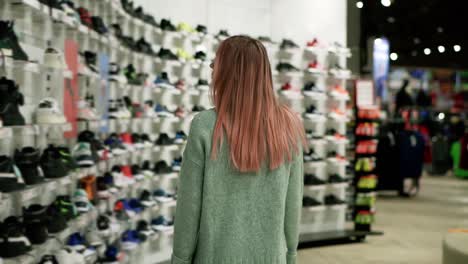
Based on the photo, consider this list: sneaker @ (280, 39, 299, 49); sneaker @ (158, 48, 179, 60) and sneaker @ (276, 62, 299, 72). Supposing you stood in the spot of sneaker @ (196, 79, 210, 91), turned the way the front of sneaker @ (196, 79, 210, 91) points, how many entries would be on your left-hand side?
2

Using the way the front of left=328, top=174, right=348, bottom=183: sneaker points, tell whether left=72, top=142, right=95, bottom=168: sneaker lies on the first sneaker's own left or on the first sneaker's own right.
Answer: on the first sneaker's own right

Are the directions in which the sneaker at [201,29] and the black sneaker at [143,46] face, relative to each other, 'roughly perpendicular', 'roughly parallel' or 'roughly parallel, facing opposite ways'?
roughly parallel

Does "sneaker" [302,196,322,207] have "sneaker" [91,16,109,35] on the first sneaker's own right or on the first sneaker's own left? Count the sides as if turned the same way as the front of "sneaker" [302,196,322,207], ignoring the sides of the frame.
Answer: on the first sneaker's own right

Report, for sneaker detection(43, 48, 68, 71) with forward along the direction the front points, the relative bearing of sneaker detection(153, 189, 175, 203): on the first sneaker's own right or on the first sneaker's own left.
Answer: on the first sneaker's own left

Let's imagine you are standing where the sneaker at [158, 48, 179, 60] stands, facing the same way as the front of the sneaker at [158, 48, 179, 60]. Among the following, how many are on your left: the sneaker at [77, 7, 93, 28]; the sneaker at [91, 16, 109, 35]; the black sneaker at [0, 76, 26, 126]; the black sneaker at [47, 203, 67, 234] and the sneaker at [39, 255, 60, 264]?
0

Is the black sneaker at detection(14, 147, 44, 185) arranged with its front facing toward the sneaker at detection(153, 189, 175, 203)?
no

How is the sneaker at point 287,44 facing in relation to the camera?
to the viewer's right
